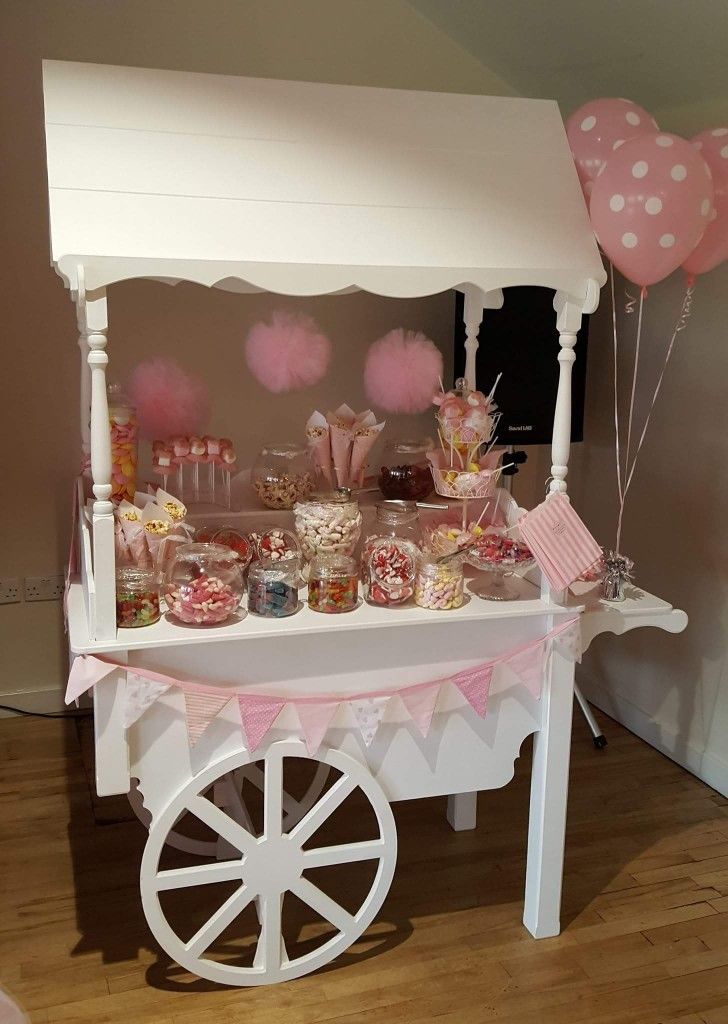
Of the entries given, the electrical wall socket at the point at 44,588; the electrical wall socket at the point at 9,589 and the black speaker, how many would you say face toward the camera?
3

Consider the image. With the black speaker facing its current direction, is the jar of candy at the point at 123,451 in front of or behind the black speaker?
in front

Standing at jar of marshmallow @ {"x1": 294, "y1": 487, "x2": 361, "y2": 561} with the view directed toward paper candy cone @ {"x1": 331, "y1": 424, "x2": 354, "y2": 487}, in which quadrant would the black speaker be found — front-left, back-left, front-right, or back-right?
front-right

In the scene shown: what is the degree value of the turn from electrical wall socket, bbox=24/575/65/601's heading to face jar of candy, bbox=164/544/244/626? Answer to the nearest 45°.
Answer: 0° — it already faces it

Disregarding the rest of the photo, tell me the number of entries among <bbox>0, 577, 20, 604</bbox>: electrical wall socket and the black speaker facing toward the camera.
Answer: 2

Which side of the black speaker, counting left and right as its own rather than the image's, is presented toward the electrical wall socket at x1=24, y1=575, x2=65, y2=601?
right

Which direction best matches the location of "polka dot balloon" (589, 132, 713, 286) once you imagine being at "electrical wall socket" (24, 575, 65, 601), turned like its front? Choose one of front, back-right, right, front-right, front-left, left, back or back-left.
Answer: front-left

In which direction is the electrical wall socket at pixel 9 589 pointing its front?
toward the camera

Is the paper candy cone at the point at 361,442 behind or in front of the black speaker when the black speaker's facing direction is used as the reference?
in front

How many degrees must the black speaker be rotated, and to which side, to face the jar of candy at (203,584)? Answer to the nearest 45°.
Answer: approximately 45° to its right

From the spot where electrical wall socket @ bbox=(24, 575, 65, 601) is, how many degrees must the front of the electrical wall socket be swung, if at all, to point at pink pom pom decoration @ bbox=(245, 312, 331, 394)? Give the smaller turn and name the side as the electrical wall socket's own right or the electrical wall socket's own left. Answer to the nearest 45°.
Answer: approximately 45° to the electrical wall socket's own left

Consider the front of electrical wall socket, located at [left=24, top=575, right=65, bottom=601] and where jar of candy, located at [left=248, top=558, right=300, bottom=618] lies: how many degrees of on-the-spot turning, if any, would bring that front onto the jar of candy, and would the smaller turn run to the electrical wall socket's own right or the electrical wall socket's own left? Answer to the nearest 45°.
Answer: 0° — it already faces it

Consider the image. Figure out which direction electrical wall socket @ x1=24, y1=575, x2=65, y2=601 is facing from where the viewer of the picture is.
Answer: facing the viewer
